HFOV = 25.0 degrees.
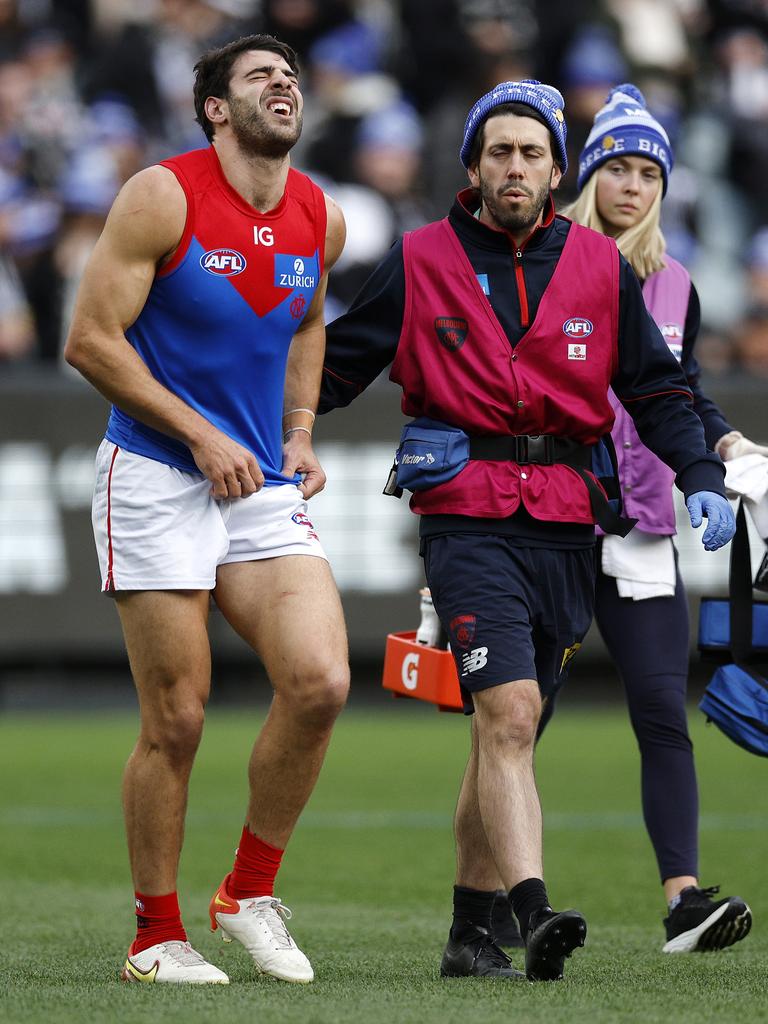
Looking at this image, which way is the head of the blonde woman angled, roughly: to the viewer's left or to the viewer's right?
to the viewer's left

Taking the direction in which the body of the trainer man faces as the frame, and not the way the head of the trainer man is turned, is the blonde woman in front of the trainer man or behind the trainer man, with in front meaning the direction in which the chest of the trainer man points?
behind

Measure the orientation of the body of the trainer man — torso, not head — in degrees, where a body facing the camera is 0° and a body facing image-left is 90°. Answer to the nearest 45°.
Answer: approximately 0°
